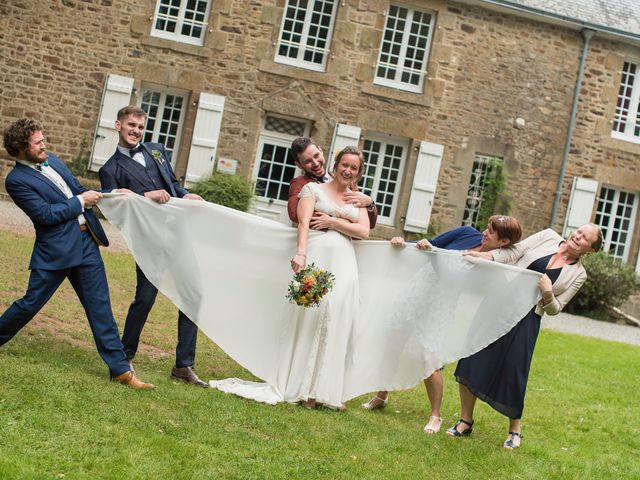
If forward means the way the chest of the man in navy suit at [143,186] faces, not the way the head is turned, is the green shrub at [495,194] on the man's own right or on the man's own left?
on the man's own left

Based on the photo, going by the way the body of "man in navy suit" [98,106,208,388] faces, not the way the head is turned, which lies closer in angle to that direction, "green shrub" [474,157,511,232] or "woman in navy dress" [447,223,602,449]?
the woman in navy dress

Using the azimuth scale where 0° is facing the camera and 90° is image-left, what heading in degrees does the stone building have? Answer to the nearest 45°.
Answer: approximately 0°

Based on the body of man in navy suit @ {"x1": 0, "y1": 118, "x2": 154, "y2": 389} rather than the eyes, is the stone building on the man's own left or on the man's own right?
on the man's own left

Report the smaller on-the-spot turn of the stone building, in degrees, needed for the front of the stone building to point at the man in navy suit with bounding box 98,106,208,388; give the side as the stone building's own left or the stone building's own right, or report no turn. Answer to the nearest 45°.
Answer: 0° — it already faces them

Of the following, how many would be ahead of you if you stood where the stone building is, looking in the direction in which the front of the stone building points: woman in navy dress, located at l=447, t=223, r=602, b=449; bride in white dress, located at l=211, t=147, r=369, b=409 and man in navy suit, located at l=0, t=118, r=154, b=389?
3
